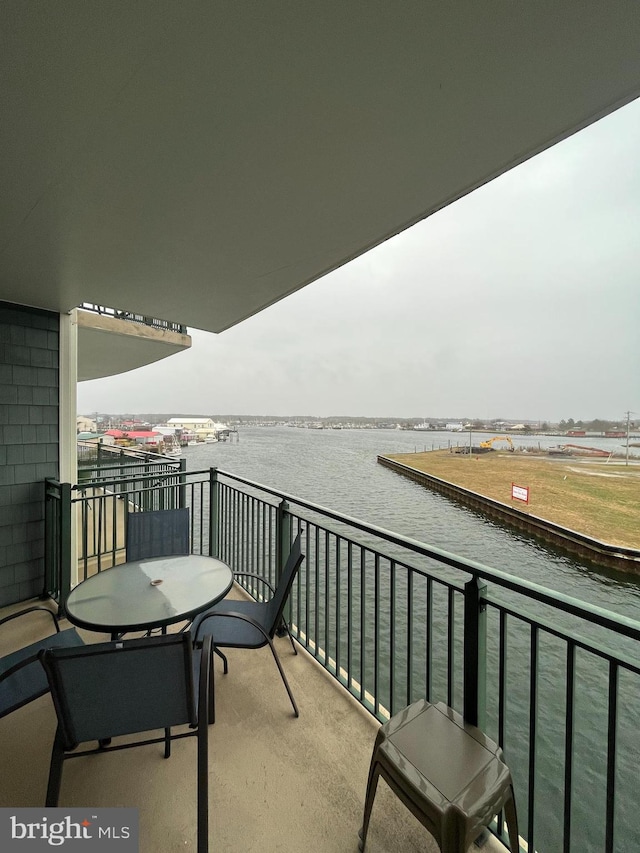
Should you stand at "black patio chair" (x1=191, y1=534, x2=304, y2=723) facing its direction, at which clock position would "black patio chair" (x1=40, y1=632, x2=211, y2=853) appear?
"black patio chair" (x1=40, y1=632, x2=211, y2=853) is roughly at 10 o'clock from "black patio chair" (x1=191, y1=534, x2=304, y2=723).

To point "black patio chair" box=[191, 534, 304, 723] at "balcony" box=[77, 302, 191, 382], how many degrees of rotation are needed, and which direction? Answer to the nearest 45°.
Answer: approximately 45° to its right

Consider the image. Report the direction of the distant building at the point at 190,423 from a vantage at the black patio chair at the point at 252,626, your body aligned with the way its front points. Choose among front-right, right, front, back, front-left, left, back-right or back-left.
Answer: right

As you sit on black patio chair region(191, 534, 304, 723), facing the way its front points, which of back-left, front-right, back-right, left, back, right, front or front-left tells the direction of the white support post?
front-right

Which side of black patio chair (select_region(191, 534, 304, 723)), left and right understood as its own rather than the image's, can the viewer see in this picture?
left

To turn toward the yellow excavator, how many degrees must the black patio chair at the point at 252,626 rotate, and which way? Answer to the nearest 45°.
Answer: approximately 135° to its right

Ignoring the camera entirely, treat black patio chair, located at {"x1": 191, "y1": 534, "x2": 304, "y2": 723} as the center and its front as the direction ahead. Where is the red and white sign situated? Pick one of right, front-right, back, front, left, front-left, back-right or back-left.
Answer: back-right

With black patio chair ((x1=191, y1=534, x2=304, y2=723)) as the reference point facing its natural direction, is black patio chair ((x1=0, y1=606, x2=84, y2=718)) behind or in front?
in front
